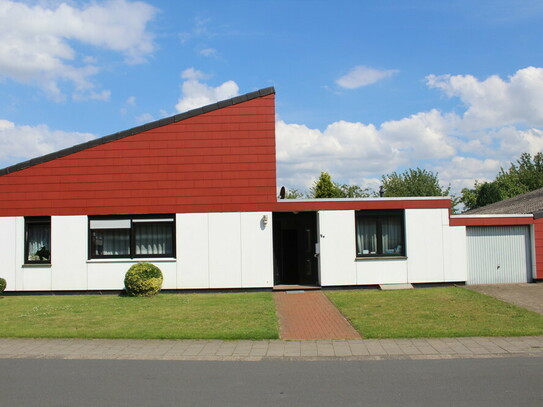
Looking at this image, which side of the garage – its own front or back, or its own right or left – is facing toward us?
front

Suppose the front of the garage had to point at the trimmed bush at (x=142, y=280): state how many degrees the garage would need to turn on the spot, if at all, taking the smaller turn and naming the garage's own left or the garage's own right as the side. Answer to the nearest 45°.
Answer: approximately 45° to the garage's own right

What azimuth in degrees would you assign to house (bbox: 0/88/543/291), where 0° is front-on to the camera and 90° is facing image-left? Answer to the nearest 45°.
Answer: approximately 0°

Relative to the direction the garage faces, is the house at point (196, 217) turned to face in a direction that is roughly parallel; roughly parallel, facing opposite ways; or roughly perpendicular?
roughly parallel

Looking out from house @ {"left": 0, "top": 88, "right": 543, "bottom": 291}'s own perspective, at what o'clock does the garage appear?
The garage is roughly at 9 o'clock from the house.

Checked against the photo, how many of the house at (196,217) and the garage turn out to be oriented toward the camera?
2
